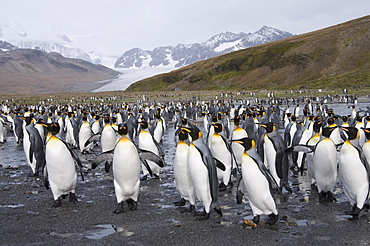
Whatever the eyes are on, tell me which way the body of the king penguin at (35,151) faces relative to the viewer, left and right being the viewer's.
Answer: facing to the left of the viewer

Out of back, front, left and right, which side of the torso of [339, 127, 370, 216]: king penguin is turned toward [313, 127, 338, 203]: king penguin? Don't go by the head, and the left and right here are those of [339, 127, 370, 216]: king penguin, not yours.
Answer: right

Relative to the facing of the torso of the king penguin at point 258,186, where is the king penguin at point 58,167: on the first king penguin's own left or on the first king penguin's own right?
on the first king penguin's own right

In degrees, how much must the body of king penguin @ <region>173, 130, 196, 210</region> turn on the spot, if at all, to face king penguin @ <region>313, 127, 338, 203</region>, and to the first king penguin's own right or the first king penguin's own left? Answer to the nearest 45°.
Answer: approximately 135° to the first king penguin's own left

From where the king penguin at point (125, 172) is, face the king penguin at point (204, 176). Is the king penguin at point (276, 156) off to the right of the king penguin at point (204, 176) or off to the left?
left

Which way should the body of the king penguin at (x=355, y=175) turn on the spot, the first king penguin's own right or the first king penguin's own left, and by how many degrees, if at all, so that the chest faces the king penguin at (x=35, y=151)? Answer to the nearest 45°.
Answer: approximately 45° to the first king penguin's own right

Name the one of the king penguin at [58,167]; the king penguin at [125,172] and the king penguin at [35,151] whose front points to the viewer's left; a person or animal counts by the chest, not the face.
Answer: the king penguin at [35,151]

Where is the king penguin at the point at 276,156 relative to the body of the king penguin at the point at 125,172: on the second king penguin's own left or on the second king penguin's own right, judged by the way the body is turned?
on the second king penguin's own left
